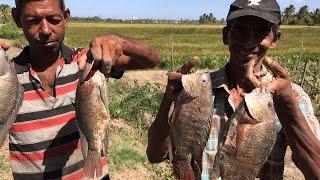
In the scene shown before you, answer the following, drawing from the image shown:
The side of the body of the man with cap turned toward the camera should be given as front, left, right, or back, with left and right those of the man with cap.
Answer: front

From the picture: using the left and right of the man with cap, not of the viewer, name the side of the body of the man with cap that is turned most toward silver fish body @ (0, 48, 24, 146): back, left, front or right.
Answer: right
